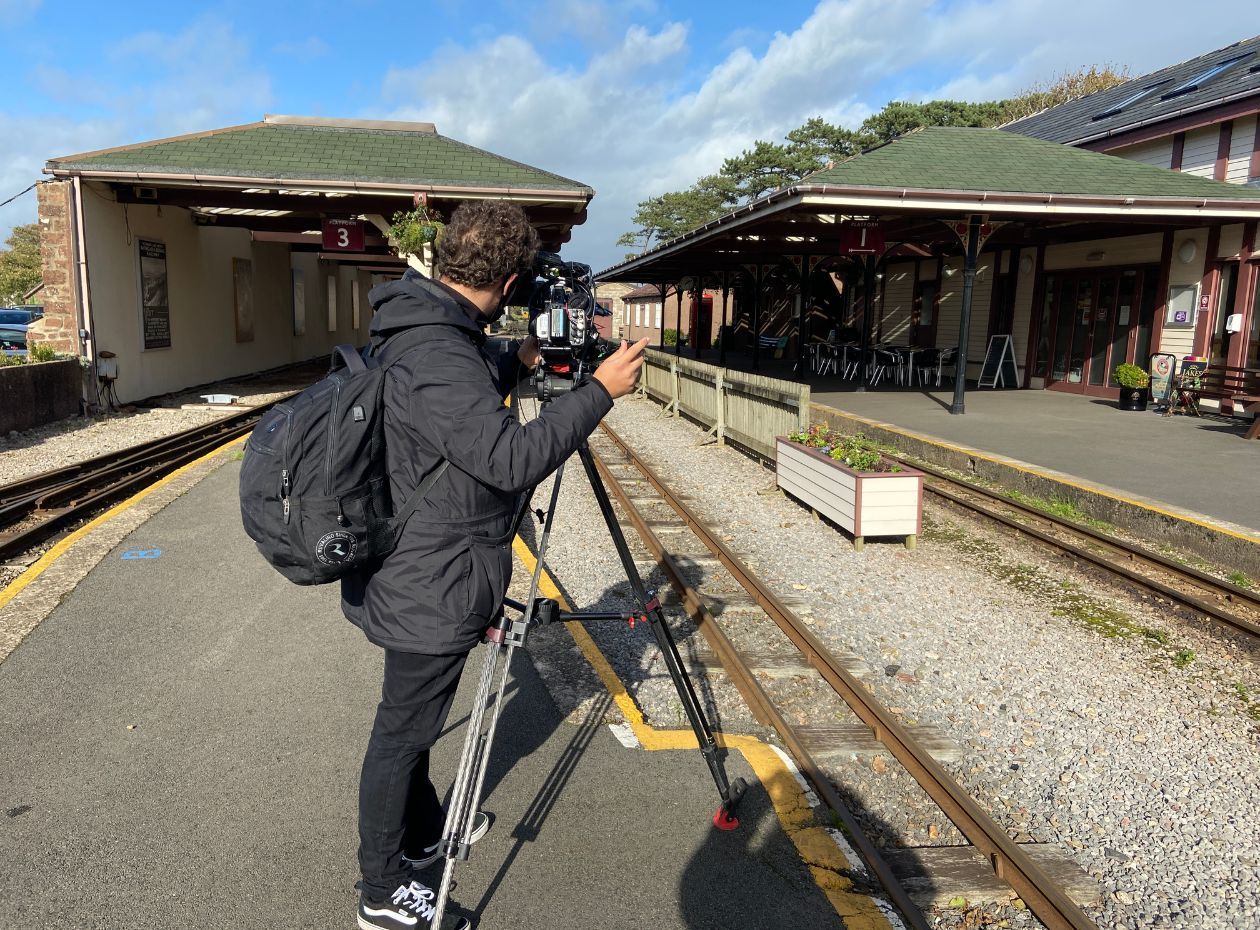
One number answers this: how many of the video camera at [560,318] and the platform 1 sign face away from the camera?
1

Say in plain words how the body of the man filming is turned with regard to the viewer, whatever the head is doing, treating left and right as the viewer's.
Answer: facing away from the viewer and to the right of the viewer

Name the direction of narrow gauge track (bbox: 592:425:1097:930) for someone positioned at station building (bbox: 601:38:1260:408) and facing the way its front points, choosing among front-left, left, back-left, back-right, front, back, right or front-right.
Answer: front-left

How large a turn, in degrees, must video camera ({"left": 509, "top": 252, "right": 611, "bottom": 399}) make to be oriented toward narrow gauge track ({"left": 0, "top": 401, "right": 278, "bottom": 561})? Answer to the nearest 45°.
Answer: approximately 45° to its left

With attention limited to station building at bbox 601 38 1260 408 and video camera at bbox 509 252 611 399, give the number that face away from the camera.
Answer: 1

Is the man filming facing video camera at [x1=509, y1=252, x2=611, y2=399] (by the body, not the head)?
yes

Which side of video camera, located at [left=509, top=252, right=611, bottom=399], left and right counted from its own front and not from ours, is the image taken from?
back

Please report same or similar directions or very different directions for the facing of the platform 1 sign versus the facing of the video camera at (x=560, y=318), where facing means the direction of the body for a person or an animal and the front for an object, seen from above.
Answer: very different directions

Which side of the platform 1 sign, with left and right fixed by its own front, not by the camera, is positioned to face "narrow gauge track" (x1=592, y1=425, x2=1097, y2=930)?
front

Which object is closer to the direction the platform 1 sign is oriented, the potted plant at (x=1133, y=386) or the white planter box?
the white planter box

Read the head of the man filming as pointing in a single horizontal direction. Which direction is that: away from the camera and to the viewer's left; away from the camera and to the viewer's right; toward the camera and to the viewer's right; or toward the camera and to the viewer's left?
away from the camera and to the viewer's right

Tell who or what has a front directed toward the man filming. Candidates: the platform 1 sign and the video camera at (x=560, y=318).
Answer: the platform 1 sign

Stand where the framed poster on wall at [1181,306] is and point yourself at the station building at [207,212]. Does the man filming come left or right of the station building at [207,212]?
left

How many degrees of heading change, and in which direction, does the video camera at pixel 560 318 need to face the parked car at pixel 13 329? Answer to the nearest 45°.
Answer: approximately 45° to its left

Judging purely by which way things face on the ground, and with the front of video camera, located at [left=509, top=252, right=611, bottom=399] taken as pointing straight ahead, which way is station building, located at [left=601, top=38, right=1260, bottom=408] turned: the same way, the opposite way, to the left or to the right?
to the left
